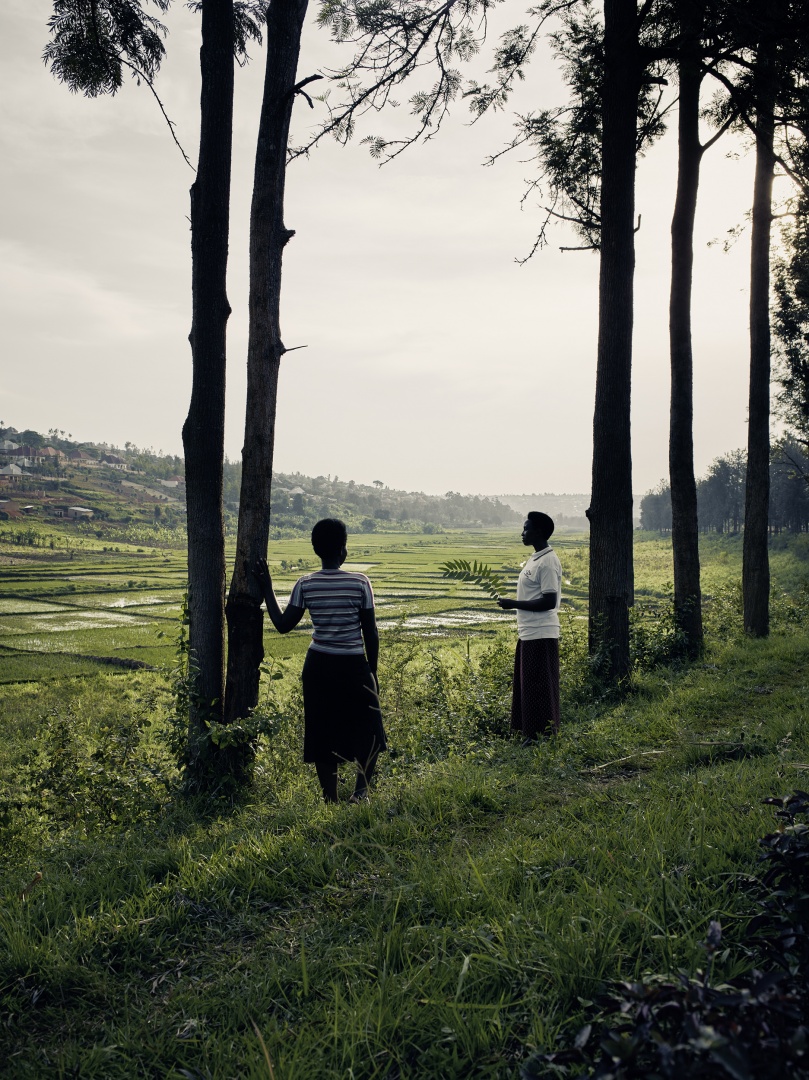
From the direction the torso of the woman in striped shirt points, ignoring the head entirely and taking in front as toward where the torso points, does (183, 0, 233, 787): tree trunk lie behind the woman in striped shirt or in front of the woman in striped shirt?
in front

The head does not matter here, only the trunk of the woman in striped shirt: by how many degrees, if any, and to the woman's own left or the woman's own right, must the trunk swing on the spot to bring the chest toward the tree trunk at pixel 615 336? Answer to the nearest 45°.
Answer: approximately 45° to the woman's own right

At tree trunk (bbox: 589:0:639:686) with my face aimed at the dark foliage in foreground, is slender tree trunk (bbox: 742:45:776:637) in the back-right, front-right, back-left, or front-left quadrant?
back-left

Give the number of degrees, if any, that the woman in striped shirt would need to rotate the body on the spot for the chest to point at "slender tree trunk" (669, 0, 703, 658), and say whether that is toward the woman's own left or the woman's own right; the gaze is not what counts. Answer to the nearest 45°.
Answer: approximately 45° to the woman's own right

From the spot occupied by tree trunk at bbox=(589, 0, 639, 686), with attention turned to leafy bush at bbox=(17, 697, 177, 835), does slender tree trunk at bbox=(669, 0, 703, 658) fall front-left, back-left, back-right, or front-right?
back-right

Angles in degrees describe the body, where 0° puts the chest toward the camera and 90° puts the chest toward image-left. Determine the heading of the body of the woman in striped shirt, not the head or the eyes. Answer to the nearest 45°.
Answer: approximately 180°

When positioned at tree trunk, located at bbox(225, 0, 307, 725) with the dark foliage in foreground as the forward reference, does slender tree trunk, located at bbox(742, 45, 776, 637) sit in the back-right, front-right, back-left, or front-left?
back-left

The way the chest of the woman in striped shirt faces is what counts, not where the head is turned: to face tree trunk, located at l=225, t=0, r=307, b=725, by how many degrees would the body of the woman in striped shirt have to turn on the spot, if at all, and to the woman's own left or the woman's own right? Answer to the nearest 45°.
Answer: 0° — they already face it

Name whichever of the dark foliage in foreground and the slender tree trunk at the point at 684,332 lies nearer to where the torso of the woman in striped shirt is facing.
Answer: the slender tree trunk
